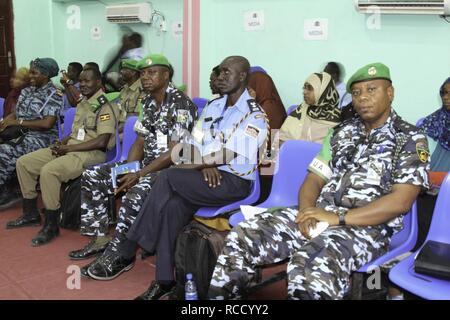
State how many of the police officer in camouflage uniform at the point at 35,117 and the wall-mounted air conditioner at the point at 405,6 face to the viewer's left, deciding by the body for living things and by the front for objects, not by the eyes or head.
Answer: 1

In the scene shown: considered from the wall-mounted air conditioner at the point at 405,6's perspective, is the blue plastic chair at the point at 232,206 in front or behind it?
in front

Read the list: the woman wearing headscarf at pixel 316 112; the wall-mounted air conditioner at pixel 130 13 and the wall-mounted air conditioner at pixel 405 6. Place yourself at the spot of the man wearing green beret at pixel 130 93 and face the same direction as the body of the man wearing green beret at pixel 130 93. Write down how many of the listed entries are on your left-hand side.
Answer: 2

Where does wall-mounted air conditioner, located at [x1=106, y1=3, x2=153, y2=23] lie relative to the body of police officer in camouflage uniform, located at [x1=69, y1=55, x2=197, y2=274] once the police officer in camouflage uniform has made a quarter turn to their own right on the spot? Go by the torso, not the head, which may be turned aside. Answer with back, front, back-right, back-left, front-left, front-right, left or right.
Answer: front-right

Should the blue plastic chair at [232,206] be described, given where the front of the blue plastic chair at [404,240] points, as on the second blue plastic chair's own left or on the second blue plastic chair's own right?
on the second blue plastic chair's own right

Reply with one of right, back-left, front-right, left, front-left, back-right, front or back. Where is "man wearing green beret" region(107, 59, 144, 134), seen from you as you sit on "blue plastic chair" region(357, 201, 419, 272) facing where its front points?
right

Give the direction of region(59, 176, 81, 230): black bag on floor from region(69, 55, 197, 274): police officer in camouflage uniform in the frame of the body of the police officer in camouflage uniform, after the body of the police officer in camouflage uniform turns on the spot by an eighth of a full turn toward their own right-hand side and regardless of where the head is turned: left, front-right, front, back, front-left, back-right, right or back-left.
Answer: front-right

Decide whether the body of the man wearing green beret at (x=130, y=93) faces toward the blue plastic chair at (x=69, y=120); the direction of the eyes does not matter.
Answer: yes

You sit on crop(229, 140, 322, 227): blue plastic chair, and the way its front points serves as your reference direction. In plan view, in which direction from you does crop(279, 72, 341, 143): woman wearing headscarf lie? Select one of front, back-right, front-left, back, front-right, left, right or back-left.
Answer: back-right

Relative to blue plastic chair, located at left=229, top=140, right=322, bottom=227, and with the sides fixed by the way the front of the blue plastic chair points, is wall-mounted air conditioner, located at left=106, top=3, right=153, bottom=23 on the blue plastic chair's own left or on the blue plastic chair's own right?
on the blue plastic chair's own right
